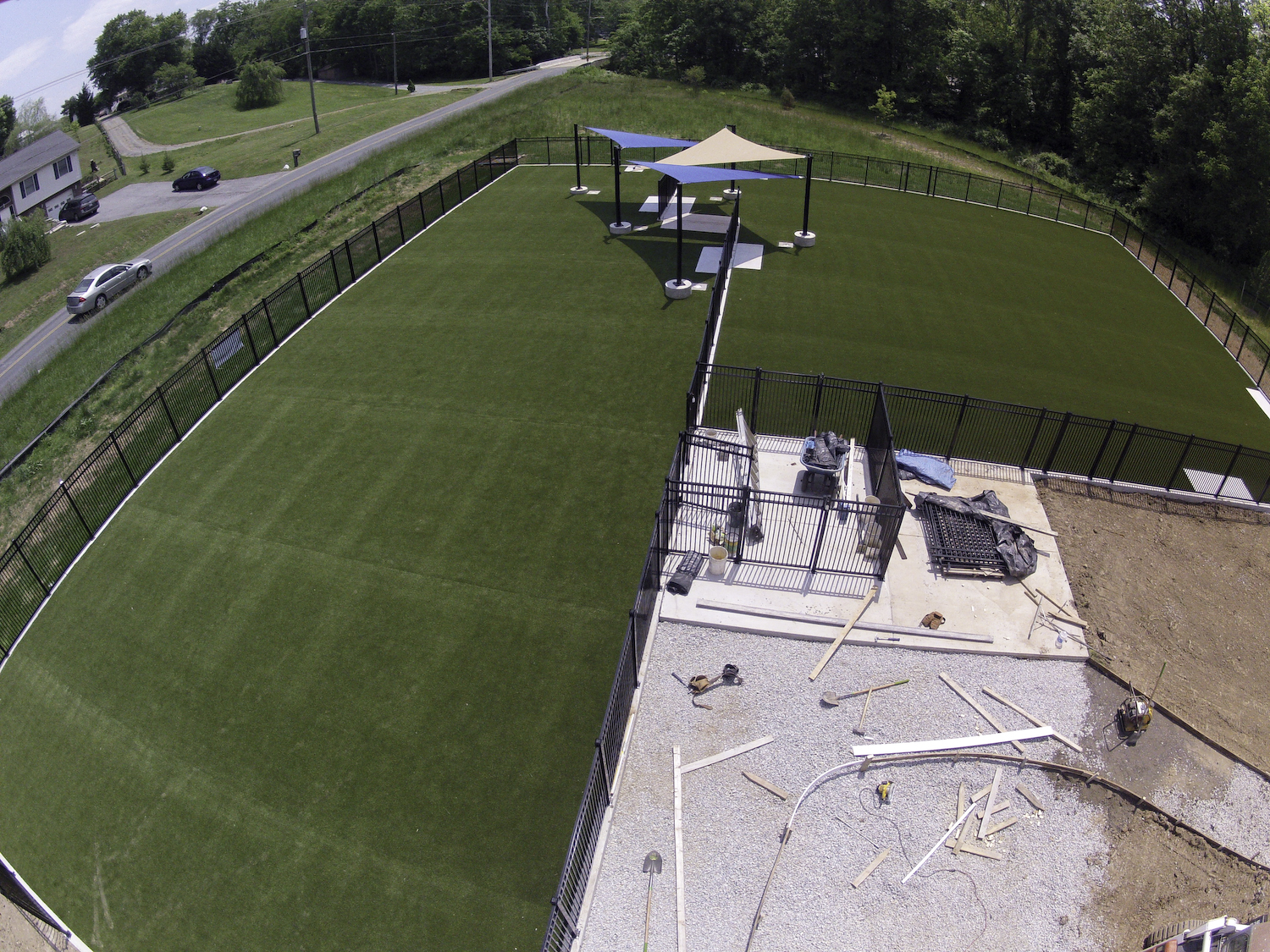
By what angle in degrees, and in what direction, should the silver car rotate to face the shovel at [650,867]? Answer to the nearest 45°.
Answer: approximately 135° to its right

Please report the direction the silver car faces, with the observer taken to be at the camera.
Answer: facing away from the viewer and to the right of the viewer

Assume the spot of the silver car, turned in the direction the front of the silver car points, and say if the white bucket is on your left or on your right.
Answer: on your right

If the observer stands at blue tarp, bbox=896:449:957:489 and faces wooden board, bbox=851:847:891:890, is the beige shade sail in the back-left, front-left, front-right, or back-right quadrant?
back-right
